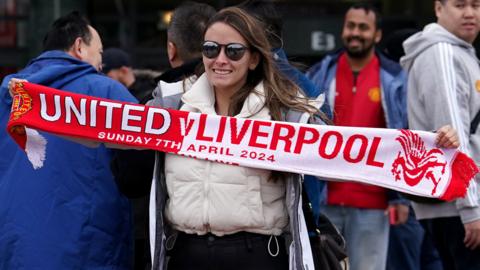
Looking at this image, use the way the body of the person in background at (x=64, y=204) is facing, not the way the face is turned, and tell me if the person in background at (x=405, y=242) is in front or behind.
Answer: in front

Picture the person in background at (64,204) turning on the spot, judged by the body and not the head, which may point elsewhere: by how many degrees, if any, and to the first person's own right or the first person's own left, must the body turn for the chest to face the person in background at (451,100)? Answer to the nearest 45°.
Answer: approximately 45° to the first person's own right

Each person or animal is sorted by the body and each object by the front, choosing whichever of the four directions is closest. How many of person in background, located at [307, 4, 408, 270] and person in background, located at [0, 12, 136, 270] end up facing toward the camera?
1

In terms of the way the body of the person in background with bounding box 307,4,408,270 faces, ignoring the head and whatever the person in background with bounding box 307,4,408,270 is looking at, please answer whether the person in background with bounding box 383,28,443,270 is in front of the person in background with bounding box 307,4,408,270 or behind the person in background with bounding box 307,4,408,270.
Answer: behind

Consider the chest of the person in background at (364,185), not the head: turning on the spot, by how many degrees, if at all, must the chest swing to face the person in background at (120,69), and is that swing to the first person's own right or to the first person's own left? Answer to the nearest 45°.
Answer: approximately 90° to the first person's own right

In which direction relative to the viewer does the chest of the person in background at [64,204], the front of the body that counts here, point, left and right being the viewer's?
facing away from the viewer and to the right of the viewer

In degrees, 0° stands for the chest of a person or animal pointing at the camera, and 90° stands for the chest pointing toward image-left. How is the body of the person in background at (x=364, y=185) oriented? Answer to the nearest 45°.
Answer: approximately 0°
